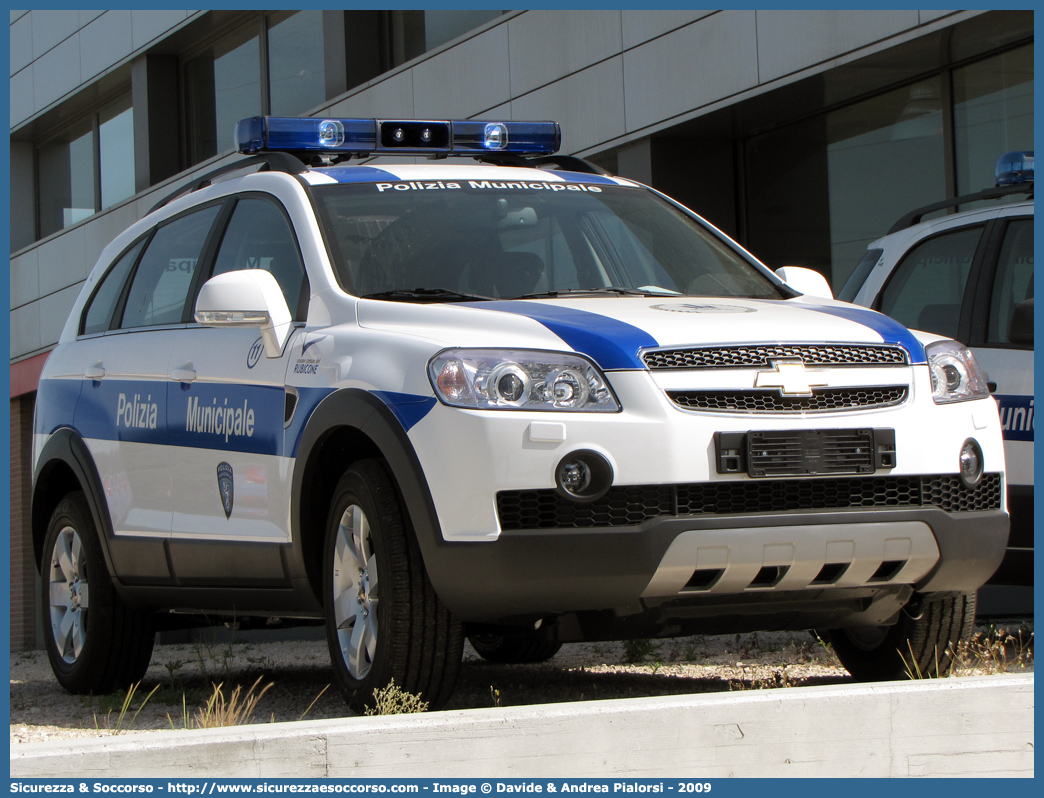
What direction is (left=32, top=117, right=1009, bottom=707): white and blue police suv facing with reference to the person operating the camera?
facing the viewer and to the right of the viewer

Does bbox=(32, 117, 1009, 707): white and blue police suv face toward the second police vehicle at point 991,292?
no
